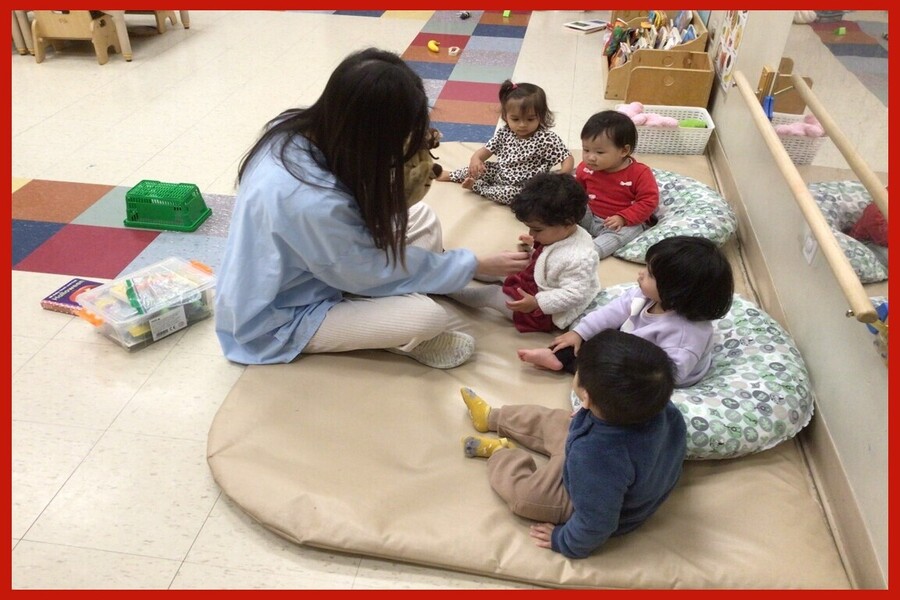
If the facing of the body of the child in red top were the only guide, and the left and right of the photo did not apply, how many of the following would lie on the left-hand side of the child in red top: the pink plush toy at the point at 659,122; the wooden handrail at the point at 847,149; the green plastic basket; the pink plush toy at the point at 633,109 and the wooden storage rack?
1

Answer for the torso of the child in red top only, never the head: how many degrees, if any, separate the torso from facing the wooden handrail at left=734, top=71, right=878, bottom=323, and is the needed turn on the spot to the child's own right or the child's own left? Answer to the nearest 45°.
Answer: approximately 90° to the child's own left

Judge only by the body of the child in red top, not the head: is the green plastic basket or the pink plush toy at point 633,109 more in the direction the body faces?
the green plastic basket

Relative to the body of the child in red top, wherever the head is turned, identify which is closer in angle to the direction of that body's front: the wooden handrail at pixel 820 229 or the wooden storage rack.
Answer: the wooden handrail

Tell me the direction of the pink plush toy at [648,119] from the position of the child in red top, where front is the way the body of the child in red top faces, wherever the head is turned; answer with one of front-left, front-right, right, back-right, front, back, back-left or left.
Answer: back-right

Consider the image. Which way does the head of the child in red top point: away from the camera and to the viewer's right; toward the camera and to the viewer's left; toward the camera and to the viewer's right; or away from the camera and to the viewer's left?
toward the camera and to the viewer's left

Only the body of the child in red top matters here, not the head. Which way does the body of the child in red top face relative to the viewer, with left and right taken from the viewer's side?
facing the viewer and to the left of the viewer

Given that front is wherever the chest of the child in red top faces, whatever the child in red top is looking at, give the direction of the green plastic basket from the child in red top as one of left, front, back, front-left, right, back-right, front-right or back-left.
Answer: front-right

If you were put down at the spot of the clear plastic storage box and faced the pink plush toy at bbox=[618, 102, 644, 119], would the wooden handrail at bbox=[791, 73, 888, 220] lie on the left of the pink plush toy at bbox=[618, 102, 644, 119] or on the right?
right

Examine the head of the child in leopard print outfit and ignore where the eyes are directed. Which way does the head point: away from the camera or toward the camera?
toward the camera

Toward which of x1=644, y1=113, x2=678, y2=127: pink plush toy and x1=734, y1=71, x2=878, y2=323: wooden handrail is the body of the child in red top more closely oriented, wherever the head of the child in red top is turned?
the wooden handrail

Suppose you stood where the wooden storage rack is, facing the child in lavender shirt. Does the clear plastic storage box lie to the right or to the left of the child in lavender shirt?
right
